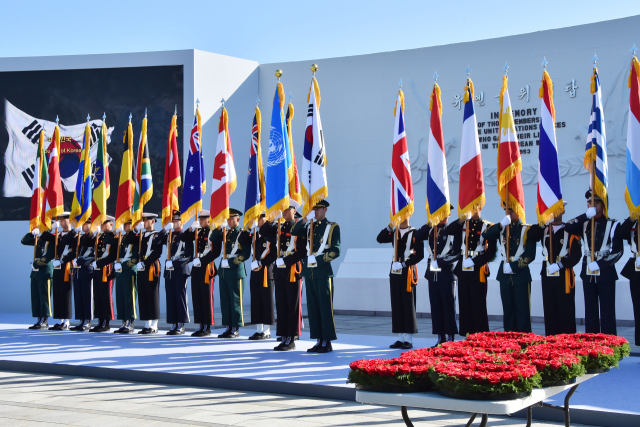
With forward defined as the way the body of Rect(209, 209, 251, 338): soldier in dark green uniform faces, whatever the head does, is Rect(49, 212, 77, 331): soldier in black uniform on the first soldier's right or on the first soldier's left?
on the first soldier's right

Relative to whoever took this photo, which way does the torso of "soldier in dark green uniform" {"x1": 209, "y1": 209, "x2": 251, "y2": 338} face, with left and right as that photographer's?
facing the viewer and to the left of the viewer

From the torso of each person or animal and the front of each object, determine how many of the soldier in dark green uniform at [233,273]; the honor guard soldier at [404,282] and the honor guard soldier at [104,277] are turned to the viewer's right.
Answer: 0

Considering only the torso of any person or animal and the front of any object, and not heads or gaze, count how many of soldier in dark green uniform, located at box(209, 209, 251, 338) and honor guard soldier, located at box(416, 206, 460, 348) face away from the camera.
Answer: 0

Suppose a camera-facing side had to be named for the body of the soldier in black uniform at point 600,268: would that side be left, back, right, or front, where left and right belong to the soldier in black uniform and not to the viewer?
front

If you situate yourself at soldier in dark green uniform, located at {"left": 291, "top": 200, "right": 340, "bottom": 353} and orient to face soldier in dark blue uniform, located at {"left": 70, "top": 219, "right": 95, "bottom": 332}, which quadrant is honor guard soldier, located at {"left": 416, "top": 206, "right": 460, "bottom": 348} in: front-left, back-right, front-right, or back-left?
back-right

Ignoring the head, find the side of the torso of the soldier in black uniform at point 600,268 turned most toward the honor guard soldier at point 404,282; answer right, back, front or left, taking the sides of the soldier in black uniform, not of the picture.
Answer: right
